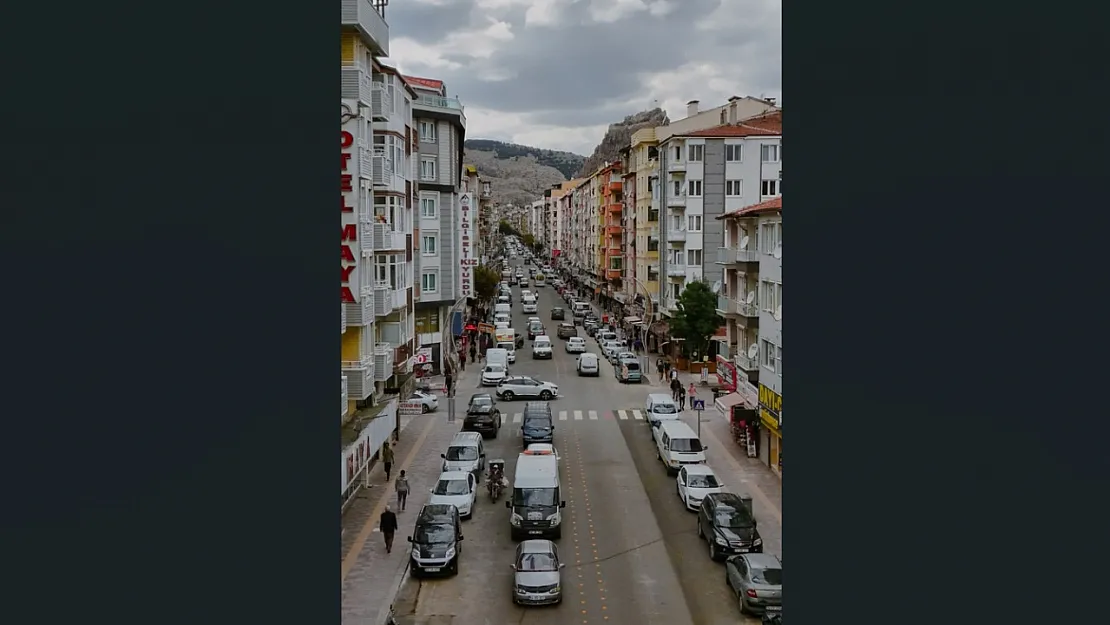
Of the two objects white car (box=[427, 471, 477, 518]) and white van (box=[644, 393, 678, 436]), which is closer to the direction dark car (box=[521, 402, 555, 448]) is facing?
the white car

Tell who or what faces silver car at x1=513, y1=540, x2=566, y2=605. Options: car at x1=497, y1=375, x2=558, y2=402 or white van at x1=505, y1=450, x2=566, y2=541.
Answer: the white van

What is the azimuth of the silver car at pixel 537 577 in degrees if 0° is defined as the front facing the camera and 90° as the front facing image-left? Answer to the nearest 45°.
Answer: approximately 0°

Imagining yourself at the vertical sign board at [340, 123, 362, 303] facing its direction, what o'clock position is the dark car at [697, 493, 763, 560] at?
The dark car is roughly at 10 o'clock from the vertical sign board.

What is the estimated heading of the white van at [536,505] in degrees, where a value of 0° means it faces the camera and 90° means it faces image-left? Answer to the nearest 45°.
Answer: approximately 0°

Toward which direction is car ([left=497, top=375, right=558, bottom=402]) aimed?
to the viewer's right

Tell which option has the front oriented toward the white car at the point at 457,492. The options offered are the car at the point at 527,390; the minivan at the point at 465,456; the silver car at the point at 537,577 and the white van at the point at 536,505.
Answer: the minivan

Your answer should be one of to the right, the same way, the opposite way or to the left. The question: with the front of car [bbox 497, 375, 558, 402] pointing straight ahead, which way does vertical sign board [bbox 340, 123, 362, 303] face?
to the right

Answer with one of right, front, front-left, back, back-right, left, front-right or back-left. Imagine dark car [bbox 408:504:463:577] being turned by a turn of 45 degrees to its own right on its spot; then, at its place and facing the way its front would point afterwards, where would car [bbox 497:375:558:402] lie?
back-right

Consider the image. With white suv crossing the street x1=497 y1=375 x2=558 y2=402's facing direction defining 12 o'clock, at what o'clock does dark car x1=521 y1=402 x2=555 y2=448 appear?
The dark car is roughly at 3 o'clock from the white suv crossing the street.
